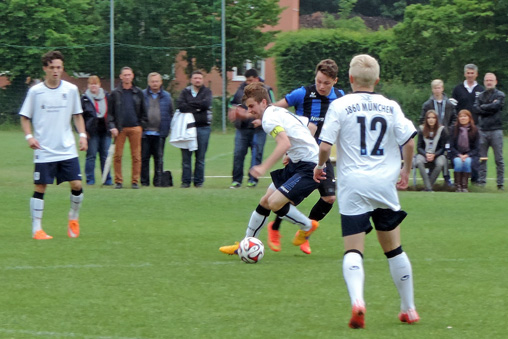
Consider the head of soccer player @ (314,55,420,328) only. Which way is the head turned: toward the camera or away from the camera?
away from the camera

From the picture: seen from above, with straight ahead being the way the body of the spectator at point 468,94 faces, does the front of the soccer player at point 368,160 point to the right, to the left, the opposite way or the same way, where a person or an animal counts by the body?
the opposite way

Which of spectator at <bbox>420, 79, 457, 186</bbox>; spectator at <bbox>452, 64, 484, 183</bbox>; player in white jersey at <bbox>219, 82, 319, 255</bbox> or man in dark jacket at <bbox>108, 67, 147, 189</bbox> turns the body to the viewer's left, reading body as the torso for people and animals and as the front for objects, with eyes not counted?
the player in white jersey

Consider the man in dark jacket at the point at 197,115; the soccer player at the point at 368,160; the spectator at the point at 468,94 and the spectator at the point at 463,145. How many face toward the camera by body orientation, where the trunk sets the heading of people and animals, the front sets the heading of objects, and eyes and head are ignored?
3

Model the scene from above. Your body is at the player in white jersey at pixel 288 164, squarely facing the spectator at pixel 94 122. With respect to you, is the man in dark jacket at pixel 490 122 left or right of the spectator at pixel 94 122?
right

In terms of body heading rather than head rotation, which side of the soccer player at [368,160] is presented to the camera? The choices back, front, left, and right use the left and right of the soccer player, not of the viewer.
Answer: back

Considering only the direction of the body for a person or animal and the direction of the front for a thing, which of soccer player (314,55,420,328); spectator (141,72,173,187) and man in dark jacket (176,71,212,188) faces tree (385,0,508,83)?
the soccer player

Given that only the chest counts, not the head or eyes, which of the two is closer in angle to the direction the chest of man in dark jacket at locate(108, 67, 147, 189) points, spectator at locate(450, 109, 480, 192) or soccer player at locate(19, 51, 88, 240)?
the soccer player

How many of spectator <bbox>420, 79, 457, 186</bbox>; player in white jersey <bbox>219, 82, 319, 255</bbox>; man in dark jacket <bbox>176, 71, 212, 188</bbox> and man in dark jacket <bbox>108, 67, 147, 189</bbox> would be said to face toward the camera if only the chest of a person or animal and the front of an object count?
3
